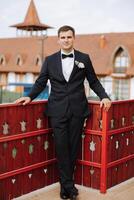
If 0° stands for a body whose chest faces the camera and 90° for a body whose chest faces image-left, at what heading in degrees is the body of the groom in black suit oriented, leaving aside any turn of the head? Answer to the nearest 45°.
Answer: approximately 0°

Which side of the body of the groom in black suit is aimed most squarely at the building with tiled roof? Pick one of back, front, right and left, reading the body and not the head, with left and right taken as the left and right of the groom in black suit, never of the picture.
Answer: back
